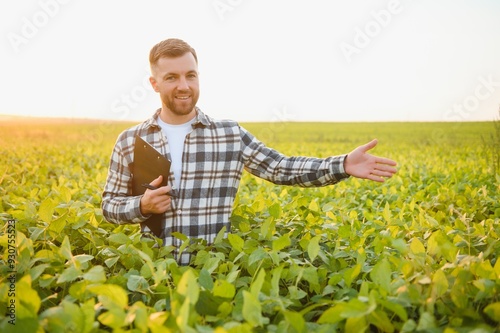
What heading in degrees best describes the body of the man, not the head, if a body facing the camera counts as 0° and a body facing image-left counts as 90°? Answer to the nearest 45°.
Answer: approximately 0°
